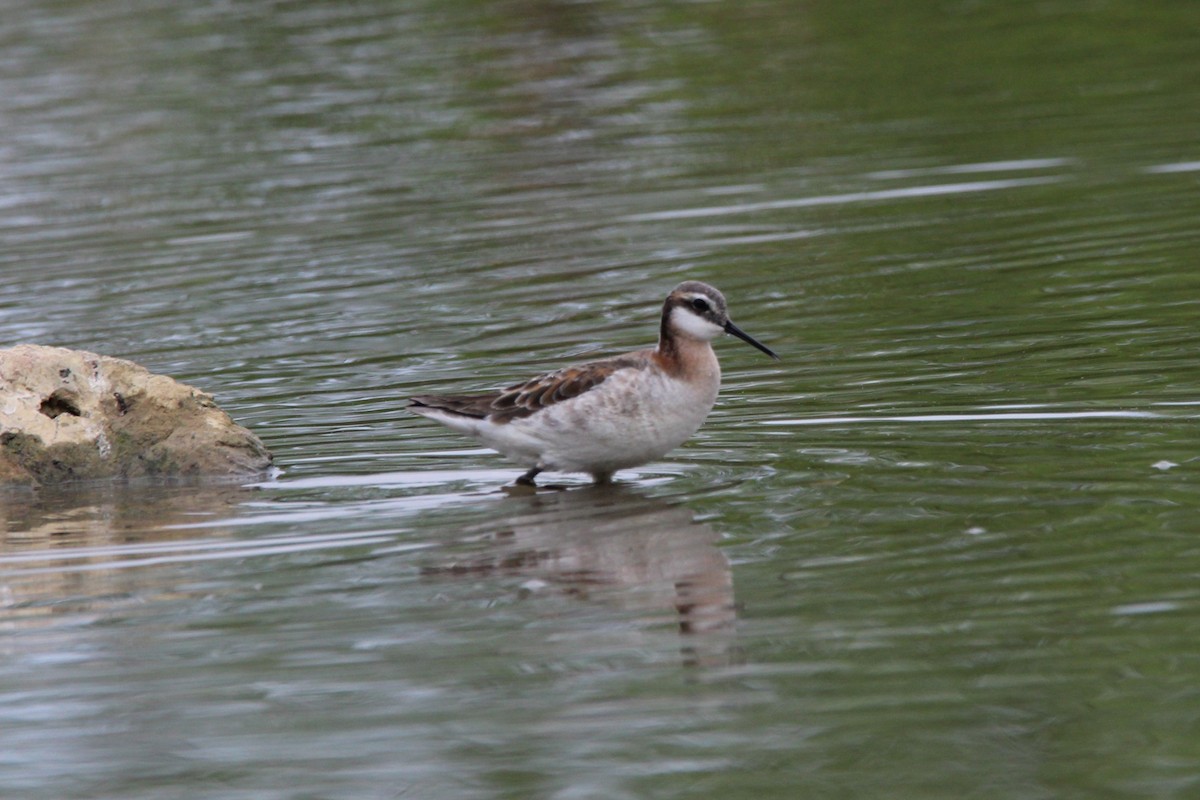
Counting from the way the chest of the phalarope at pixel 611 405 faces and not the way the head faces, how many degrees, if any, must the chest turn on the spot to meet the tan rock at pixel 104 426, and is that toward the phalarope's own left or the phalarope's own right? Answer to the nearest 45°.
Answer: approximately 180°

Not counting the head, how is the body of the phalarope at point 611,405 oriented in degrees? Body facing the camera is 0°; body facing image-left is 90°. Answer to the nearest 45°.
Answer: approximately 270°
